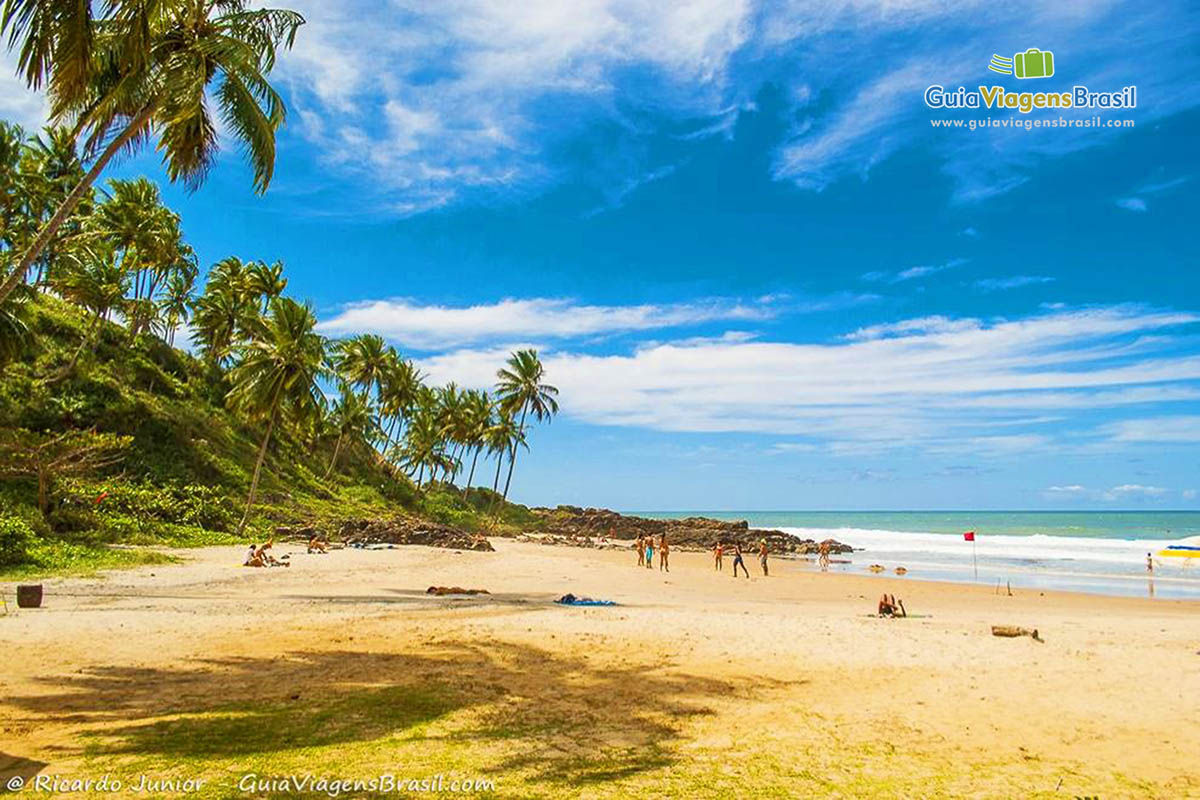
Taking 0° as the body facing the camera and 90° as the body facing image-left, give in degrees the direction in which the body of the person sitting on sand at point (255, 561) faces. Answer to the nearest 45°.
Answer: approximately 270°

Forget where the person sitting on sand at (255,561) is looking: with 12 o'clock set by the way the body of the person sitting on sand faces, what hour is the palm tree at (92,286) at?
The palm tree is roughly at 8 o'clock from the person sitting on sand.

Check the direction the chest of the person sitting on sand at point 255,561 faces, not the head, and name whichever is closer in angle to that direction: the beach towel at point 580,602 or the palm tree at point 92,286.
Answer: the beach towel

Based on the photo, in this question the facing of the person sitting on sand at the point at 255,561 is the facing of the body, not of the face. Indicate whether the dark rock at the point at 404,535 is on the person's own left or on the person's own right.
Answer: on the person's own left

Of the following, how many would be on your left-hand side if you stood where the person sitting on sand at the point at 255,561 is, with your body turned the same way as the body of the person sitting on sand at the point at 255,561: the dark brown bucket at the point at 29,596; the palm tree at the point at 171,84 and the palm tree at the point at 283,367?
1

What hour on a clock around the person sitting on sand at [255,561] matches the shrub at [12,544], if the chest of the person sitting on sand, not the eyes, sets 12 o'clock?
The shrub is roughly at 5 o'clock from the person sitting on sand.

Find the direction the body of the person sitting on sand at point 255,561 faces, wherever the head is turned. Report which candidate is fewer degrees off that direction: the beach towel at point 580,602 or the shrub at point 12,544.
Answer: the beach towel

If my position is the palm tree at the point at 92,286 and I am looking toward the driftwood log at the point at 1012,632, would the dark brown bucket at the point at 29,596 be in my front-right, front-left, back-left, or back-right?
front-right

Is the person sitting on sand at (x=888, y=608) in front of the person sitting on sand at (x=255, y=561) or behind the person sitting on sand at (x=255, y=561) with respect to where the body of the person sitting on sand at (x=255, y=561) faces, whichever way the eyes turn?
in front

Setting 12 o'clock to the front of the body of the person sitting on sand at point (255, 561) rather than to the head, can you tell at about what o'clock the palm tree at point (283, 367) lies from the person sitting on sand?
The palm tree is roughly at 9 o'clock from the person sitting on sand.

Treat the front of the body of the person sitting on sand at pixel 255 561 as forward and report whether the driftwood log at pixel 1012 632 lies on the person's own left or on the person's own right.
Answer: on the person's own right

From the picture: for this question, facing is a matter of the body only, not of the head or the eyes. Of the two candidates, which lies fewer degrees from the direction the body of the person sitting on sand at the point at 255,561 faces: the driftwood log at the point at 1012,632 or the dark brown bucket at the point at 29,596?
the driftwood log

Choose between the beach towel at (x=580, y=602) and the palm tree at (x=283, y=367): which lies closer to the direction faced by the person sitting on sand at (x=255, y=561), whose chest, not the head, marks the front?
the beach towel

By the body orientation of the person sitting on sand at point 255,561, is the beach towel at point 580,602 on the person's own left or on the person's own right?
on the person's own right
